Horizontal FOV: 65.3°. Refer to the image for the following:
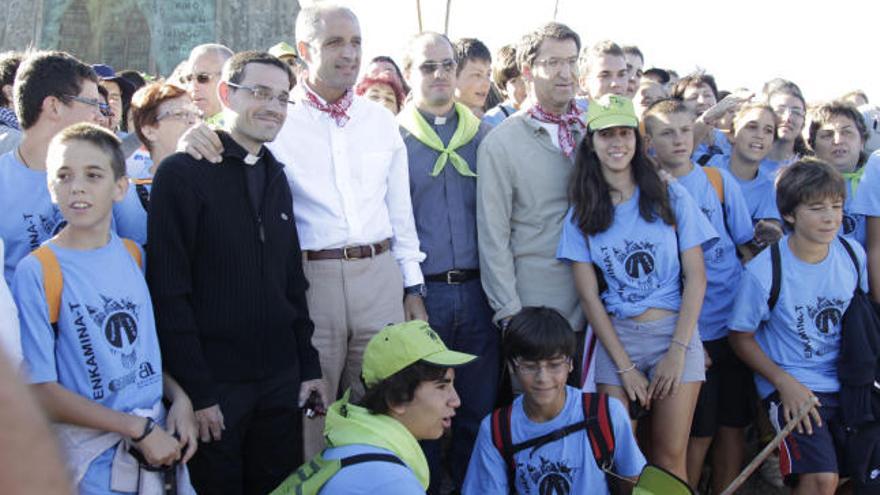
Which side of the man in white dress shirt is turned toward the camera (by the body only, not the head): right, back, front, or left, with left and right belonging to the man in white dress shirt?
front

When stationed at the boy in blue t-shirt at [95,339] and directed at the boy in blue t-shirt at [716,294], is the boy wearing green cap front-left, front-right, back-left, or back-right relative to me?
front-right

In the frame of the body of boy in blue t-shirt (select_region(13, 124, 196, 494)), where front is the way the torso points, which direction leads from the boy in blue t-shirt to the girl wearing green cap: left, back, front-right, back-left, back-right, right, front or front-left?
front-left

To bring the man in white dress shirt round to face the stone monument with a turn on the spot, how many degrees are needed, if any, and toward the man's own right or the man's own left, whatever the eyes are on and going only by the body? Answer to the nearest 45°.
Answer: approximately 180°

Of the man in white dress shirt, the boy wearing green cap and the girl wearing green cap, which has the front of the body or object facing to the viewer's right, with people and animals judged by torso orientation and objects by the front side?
the boy wearing green cap

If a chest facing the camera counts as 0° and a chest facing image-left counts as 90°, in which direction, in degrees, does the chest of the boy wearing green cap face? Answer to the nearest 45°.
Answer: approximately 270°

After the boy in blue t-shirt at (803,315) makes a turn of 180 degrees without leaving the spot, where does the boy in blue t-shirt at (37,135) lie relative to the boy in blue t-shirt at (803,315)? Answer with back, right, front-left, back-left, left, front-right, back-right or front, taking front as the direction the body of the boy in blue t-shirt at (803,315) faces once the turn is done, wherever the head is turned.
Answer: left

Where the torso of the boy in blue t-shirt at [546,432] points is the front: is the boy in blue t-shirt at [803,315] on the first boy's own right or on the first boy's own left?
on the first boy's own left

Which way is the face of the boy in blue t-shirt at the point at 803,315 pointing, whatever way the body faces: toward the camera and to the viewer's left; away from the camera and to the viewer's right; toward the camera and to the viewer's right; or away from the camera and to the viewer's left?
toward the camera and to the viewer's right

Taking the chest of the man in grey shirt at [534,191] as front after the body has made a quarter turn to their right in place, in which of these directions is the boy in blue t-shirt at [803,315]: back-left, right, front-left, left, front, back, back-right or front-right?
back-left

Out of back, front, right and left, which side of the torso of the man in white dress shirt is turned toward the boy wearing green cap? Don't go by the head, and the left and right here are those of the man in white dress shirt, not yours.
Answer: front

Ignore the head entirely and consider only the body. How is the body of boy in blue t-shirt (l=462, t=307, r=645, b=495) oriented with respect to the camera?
toward the camera
